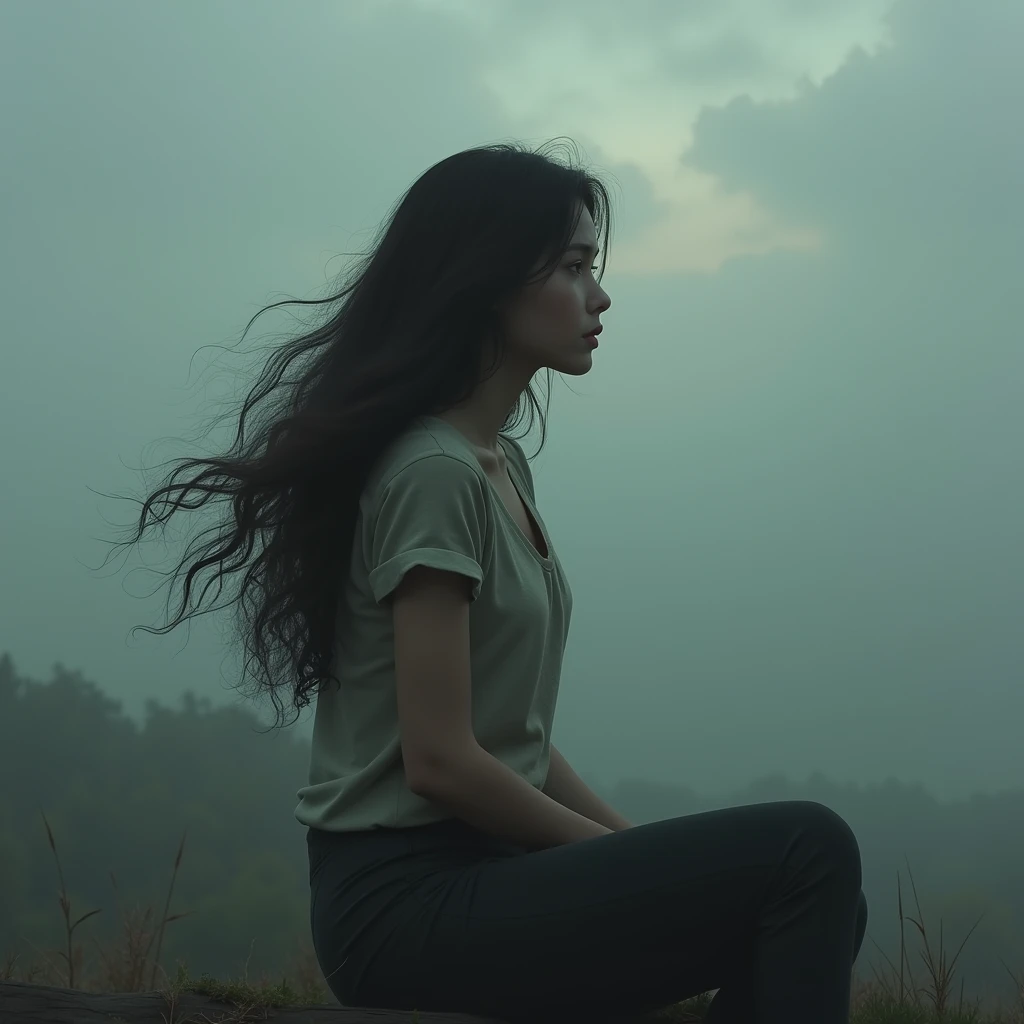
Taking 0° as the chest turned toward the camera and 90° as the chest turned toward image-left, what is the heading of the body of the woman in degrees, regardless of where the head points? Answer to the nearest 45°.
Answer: approximately 270°

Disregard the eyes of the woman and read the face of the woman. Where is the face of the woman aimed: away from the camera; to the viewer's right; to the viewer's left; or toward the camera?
to the viewer's right
